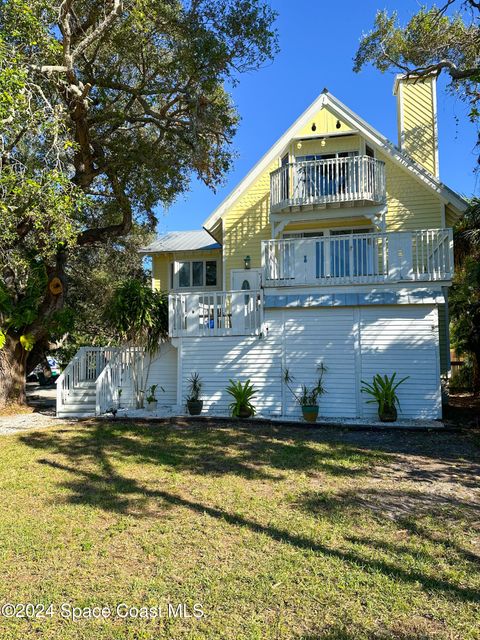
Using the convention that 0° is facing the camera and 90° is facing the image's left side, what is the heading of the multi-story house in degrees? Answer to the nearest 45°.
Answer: approximately 0°

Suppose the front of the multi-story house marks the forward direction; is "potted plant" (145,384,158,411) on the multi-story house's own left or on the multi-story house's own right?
on the multi-story house's own right

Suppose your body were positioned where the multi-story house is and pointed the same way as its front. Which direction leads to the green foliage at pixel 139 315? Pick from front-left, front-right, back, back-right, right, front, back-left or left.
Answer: right
